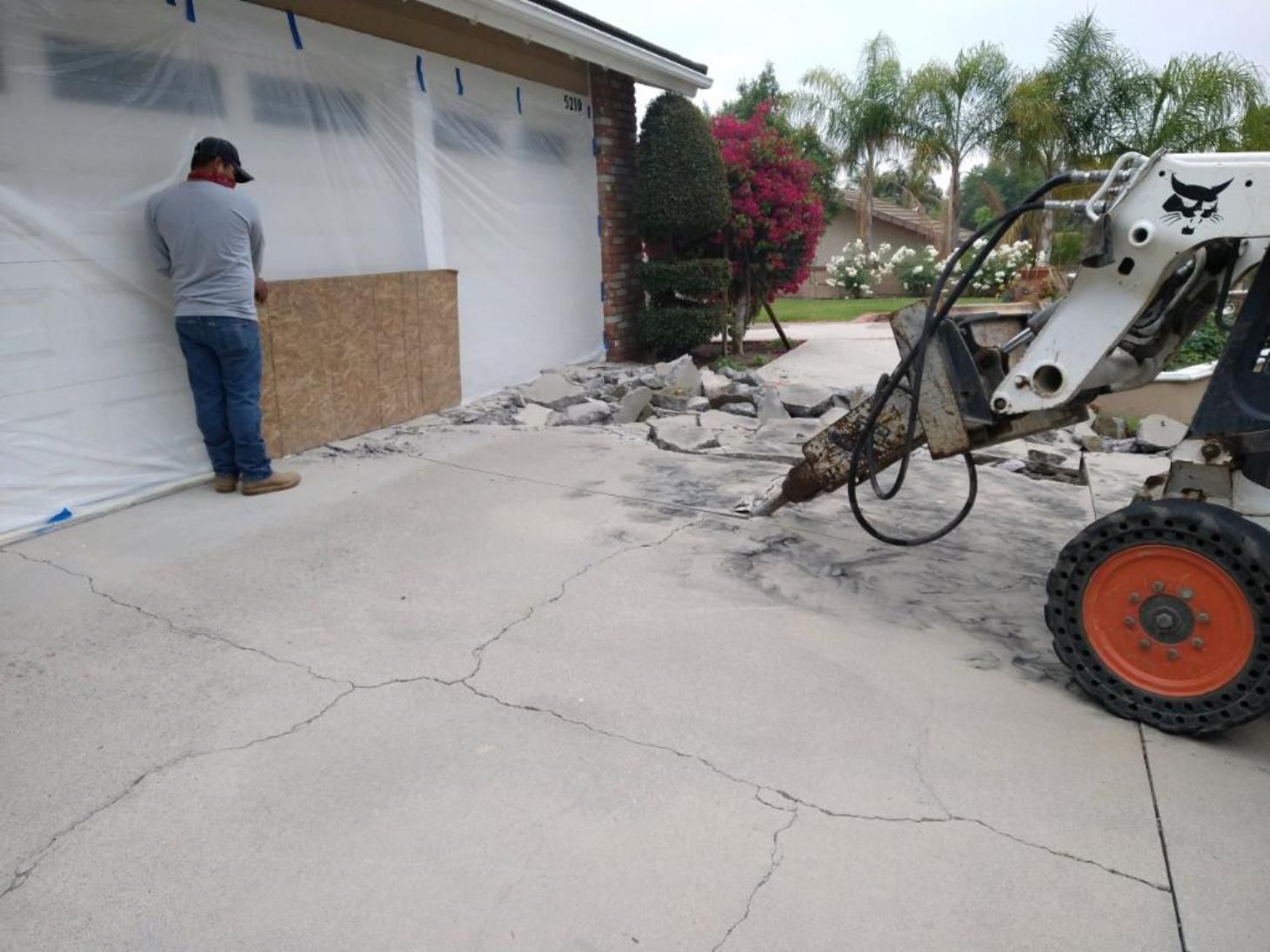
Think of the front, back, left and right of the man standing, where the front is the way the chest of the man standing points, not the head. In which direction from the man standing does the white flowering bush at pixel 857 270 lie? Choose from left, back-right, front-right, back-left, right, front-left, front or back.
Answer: front

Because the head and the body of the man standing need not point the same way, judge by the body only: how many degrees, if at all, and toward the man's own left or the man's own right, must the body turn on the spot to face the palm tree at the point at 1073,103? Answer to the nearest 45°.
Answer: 0° — they already face it

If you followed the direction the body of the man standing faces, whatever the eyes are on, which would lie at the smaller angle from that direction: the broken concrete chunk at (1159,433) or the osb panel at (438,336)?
the osb panel

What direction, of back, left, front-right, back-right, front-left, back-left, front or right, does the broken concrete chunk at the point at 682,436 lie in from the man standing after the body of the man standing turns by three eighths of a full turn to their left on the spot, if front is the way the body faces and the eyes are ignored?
back

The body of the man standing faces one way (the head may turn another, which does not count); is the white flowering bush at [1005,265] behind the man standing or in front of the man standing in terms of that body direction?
in front

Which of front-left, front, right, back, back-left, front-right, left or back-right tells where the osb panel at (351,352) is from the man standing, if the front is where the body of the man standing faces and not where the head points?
front

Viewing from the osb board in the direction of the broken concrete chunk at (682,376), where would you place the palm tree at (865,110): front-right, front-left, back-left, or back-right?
front-left

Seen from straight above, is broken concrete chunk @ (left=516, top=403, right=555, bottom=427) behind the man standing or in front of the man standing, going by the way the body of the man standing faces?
in front

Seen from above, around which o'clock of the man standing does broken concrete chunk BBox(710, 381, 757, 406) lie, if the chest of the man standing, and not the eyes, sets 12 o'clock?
The broken concrete chunk is roughly at 1 o'clock from the man standing.

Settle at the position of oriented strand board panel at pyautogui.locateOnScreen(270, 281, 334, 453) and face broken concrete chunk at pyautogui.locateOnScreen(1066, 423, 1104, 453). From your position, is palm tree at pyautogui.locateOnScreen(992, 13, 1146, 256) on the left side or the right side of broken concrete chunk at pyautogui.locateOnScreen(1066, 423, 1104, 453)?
left
